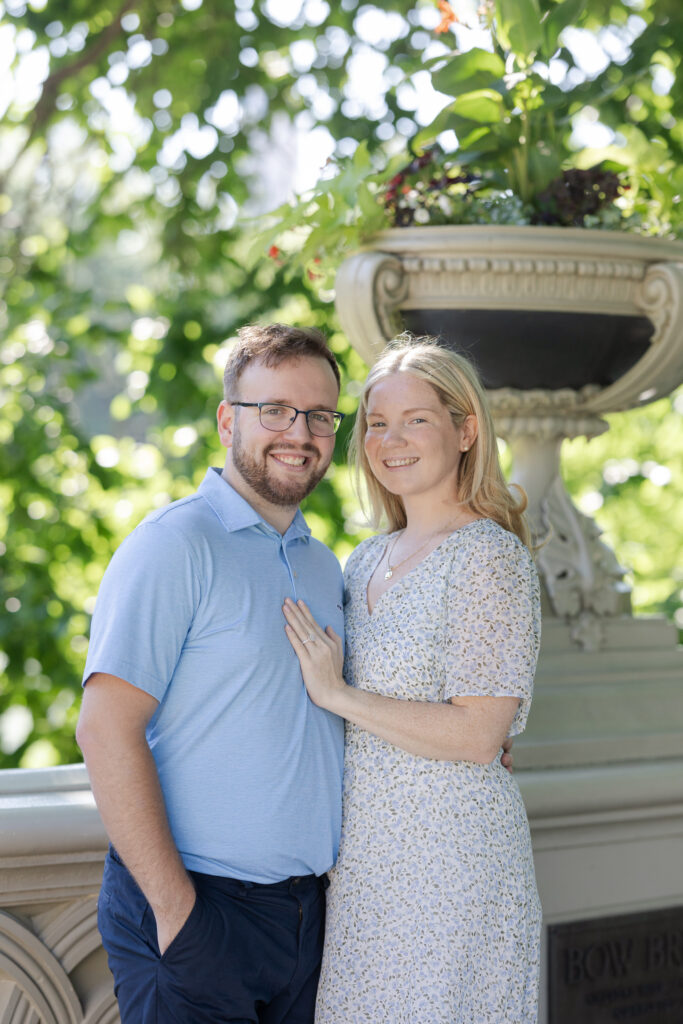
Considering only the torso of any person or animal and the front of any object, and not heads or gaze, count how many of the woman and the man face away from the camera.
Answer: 0

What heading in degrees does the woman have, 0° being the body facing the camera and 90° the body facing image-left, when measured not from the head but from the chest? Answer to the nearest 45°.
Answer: approximately 45°

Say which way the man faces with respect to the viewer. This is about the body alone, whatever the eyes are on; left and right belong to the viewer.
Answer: facing the viewer and to the right of the viewer

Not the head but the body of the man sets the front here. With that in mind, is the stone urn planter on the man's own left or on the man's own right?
on the man's own left

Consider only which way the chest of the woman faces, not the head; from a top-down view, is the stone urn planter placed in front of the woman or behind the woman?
behind

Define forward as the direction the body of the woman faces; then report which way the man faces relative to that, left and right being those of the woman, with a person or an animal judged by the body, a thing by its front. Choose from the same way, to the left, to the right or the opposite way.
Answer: to the left
